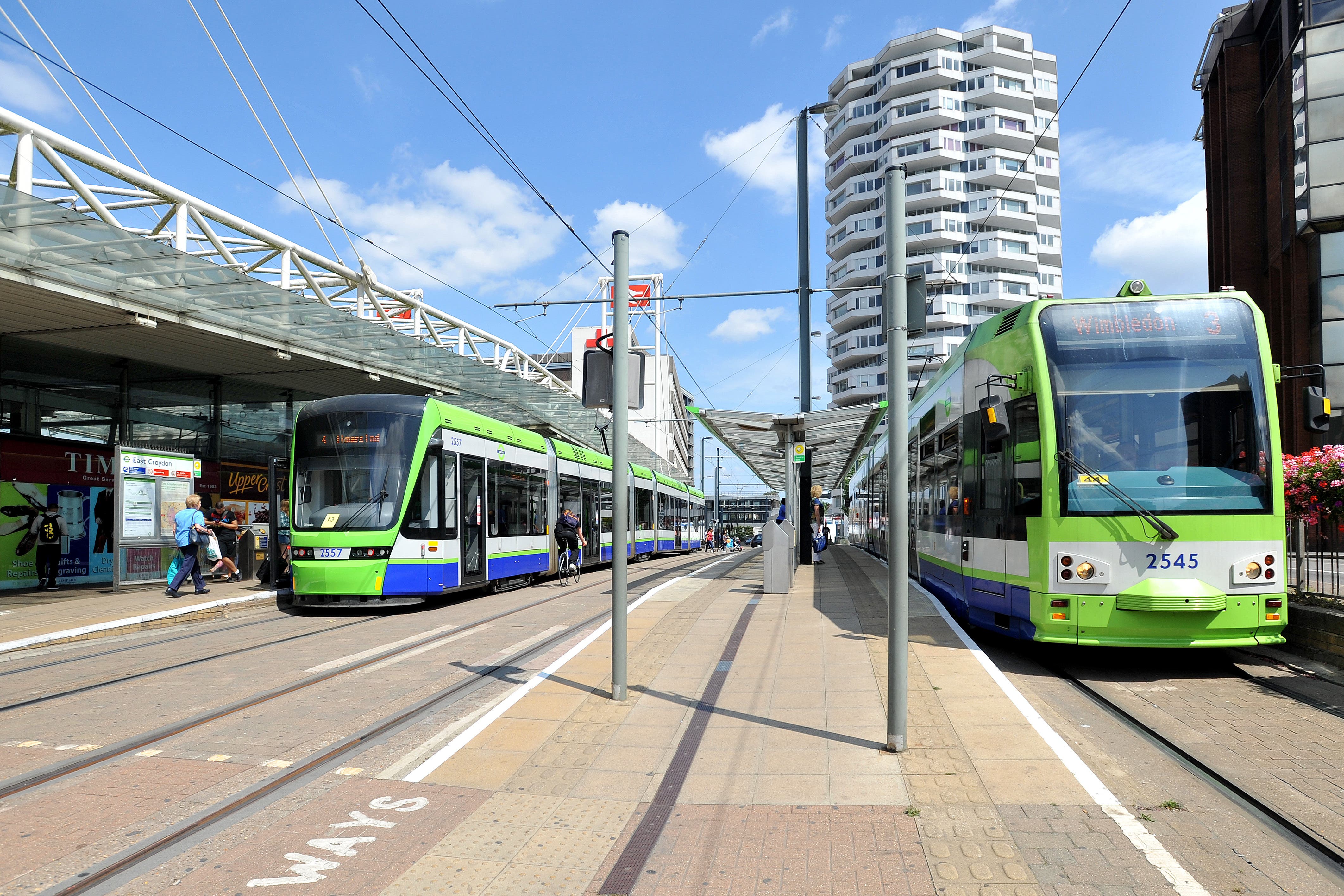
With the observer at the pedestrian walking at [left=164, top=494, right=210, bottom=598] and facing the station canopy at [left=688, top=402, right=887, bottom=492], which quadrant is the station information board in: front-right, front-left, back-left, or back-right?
front-left

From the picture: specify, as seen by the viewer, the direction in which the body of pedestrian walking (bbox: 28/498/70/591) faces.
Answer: away from the camera

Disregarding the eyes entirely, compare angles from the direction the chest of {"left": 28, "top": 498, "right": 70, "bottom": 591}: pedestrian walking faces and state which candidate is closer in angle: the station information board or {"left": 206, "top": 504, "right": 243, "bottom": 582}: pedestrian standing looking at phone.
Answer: the pedestrian standing looking at phone

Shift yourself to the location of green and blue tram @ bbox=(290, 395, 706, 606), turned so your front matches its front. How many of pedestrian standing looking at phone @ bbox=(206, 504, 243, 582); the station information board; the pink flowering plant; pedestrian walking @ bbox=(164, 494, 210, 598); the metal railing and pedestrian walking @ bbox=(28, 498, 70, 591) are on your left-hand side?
2

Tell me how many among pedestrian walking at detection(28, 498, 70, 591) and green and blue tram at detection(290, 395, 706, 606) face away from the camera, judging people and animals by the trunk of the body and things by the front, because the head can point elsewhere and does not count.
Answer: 1

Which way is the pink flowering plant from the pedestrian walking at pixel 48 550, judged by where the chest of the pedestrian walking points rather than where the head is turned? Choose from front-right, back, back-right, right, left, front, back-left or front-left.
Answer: back-right

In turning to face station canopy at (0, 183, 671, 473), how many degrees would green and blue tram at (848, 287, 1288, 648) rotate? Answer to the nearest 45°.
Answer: approximately 135° to its right

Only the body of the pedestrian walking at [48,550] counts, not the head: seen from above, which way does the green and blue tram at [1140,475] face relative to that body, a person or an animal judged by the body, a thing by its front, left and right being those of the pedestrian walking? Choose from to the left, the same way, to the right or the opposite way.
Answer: the opposite way

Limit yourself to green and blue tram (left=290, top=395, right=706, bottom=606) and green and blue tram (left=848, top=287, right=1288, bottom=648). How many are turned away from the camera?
0

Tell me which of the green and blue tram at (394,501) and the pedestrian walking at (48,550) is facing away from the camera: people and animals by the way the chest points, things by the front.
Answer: the pedestrian walking

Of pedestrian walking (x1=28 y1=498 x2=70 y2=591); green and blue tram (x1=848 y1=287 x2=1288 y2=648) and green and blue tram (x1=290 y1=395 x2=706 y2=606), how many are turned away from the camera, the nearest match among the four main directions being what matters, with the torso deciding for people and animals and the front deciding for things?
1

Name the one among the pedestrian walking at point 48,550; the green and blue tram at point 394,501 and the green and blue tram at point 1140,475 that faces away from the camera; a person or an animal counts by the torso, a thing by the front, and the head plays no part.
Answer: the pedestrian walking

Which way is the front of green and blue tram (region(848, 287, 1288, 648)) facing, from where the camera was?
facing the viewer and to the right of the viewer
